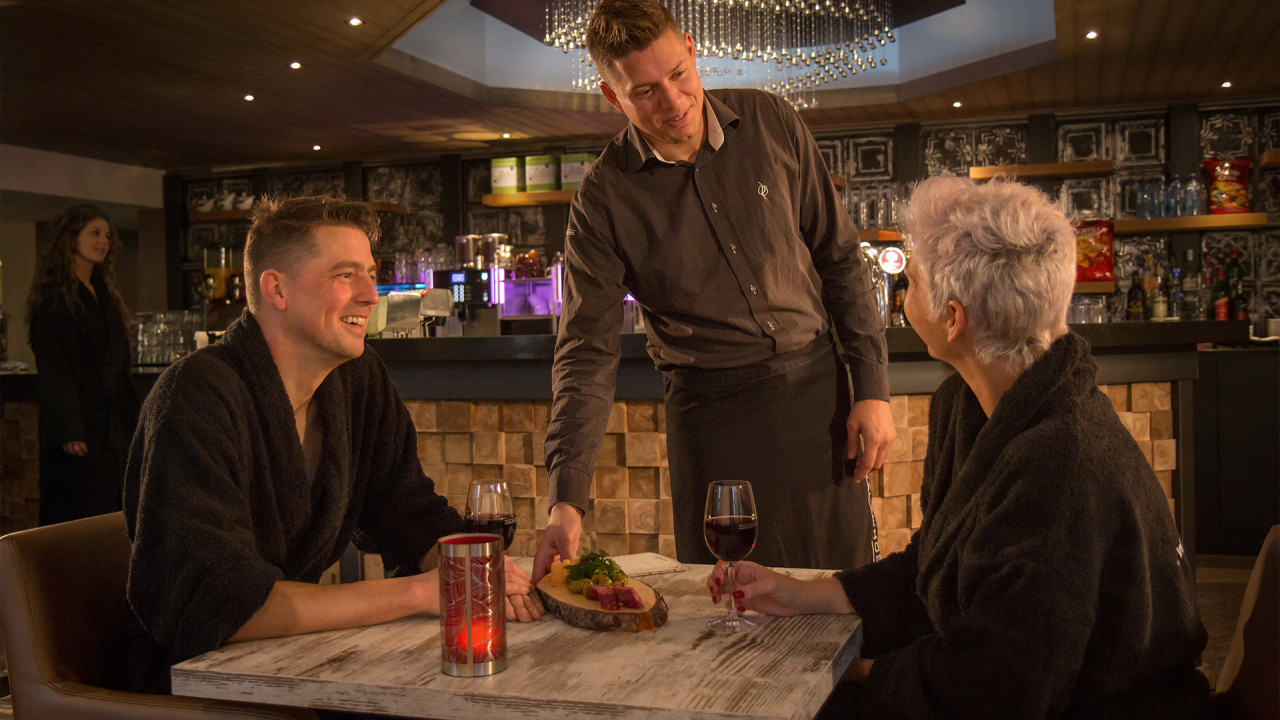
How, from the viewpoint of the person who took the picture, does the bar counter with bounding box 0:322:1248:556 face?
facing the viewer

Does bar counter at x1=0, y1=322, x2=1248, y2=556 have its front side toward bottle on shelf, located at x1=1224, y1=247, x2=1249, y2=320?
no

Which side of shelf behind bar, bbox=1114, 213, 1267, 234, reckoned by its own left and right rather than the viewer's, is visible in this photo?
front

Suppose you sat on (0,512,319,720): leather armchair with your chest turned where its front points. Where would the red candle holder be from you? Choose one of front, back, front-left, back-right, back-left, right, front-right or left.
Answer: front

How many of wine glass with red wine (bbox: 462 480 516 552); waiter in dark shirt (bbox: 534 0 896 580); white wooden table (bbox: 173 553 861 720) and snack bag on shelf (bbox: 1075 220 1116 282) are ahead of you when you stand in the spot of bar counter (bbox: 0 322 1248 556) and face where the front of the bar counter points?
3

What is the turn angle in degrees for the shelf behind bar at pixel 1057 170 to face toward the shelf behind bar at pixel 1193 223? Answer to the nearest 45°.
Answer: approximately 90° to its left

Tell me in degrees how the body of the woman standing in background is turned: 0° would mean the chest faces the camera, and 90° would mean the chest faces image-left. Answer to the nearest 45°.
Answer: approximately 315°

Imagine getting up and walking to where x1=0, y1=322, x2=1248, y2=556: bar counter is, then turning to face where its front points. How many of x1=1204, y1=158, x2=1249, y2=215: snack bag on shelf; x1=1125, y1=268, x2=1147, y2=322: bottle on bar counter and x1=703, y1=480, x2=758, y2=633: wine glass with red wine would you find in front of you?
1

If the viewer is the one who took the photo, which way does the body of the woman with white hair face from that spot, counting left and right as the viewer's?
facing to the left of the viewer

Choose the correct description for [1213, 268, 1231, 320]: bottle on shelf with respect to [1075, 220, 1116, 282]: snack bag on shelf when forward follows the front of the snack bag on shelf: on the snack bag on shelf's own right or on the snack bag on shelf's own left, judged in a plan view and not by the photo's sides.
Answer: on the snack bag on shelf's own left

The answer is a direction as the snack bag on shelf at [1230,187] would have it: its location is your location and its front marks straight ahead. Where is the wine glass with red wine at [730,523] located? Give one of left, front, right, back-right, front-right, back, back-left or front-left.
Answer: front

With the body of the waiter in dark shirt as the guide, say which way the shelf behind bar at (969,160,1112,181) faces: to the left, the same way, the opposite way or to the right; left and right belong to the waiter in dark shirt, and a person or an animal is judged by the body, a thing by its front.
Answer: the same way

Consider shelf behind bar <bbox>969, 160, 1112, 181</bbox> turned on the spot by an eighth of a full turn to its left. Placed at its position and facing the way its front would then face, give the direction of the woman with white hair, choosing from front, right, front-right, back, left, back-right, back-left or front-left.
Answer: front-right

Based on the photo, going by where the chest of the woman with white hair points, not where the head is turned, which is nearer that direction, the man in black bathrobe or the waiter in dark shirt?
the man in black bathrobe

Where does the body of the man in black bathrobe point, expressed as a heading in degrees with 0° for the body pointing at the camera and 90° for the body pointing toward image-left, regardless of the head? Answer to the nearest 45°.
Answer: approximately 315°

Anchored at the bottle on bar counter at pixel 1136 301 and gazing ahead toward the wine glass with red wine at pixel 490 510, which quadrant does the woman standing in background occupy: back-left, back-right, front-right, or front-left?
front-right

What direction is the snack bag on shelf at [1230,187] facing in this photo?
toward the camera

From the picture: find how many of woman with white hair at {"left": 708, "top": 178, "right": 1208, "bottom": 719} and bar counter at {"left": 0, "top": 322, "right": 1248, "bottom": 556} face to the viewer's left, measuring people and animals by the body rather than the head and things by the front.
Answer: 1

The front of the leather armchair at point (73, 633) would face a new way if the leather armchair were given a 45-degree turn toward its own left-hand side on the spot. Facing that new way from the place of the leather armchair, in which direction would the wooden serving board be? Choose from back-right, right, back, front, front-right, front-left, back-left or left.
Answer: front-right

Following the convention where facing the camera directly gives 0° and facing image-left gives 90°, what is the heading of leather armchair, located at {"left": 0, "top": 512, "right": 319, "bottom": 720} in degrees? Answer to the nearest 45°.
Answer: approximately 315°
